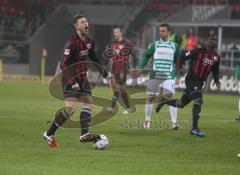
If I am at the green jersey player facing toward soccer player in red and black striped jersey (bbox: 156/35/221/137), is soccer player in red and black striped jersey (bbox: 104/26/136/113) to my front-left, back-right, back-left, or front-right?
back-left

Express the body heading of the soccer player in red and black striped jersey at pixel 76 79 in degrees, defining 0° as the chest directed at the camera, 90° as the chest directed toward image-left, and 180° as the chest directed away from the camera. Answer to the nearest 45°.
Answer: approximately 315°

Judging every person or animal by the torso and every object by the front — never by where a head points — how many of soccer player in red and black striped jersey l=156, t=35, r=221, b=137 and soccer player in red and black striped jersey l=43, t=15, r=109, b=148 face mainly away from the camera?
0

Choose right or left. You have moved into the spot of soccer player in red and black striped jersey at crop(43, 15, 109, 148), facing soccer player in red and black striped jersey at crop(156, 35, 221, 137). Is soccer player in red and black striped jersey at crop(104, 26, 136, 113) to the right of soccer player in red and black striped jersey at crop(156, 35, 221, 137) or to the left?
left

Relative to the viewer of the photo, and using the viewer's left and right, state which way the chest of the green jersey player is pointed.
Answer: facing the viewer

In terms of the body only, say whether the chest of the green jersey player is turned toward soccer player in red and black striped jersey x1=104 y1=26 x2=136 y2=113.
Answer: no

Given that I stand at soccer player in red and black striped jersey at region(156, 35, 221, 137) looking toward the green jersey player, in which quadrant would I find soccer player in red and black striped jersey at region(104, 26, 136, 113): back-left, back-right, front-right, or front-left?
front-right

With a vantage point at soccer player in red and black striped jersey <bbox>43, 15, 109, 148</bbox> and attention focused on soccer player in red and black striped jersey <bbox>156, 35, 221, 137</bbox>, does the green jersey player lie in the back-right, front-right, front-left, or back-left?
front-left
